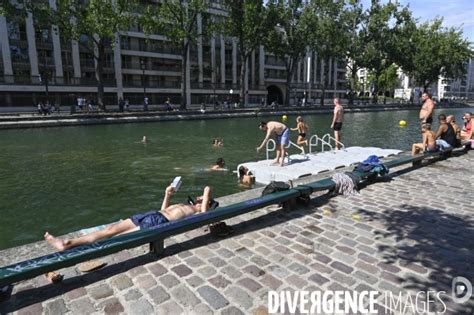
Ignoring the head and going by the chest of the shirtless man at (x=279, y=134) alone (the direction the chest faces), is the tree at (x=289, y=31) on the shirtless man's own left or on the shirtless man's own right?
on the shirtless man's own right

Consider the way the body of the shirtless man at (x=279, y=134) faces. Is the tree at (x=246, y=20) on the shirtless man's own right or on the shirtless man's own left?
on the shirtless man's own right

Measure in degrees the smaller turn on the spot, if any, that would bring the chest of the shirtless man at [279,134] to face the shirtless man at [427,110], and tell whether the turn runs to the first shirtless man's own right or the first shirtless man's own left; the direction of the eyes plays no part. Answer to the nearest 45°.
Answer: approximately 180°

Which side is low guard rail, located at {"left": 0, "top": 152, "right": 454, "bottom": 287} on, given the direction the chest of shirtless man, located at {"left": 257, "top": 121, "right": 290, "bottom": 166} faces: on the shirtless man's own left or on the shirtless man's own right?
on the shirtless man's own left

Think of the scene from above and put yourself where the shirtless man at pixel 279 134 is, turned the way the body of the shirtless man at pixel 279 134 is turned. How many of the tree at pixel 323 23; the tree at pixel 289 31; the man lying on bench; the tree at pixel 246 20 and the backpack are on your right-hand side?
3

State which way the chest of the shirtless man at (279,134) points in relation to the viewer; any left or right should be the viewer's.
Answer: facing to the left of the viewer

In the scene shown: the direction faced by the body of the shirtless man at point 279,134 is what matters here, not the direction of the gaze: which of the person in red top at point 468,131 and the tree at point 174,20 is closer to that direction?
the tree
